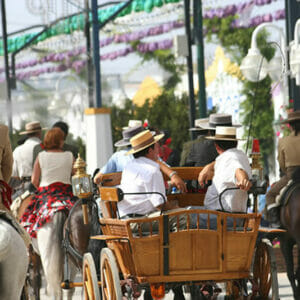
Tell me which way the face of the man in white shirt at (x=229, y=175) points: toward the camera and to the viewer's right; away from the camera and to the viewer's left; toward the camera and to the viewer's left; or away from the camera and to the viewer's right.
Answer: away from the camera and to the viewer's left

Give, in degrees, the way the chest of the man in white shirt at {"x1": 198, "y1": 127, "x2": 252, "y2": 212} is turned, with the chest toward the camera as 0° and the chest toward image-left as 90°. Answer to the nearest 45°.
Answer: approximately 135°

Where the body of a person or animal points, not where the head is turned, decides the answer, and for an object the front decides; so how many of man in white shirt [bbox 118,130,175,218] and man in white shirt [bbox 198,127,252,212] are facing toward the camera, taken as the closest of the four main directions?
0

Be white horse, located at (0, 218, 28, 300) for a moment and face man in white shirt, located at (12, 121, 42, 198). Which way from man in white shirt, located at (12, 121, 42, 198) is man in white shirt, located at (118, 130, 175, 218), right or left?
right

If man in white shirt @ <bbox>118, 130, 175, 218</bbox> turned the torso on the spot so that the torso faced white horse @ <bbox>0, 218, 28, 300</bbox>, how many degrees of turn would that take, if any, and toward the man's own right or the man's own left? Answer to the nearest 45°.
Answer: approximately 180°

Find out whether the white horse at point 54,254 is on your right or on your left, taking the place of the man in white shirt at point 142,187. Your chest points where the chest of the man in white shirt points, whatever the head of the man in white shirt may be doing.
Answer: on your left

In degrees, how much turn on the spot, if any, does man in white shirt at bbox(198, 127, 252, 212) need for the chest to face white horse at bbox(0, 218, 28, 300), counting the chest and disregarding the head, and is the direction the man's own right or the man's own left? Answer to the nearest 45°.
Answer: approximately 90° to the man's own left

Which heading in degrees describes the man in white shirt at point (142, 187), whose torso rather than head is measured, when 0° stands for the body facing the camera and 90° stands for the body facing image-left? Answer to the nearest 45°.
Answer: approximately 225°

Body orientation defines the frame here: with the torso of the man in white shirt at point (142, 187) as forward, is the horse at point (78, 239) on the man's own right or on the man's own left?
on the man's own left
